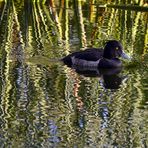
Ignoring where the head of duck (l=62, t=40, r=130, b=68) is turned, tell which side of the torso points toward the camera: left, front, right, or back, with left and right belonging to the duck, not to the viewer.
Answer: right
